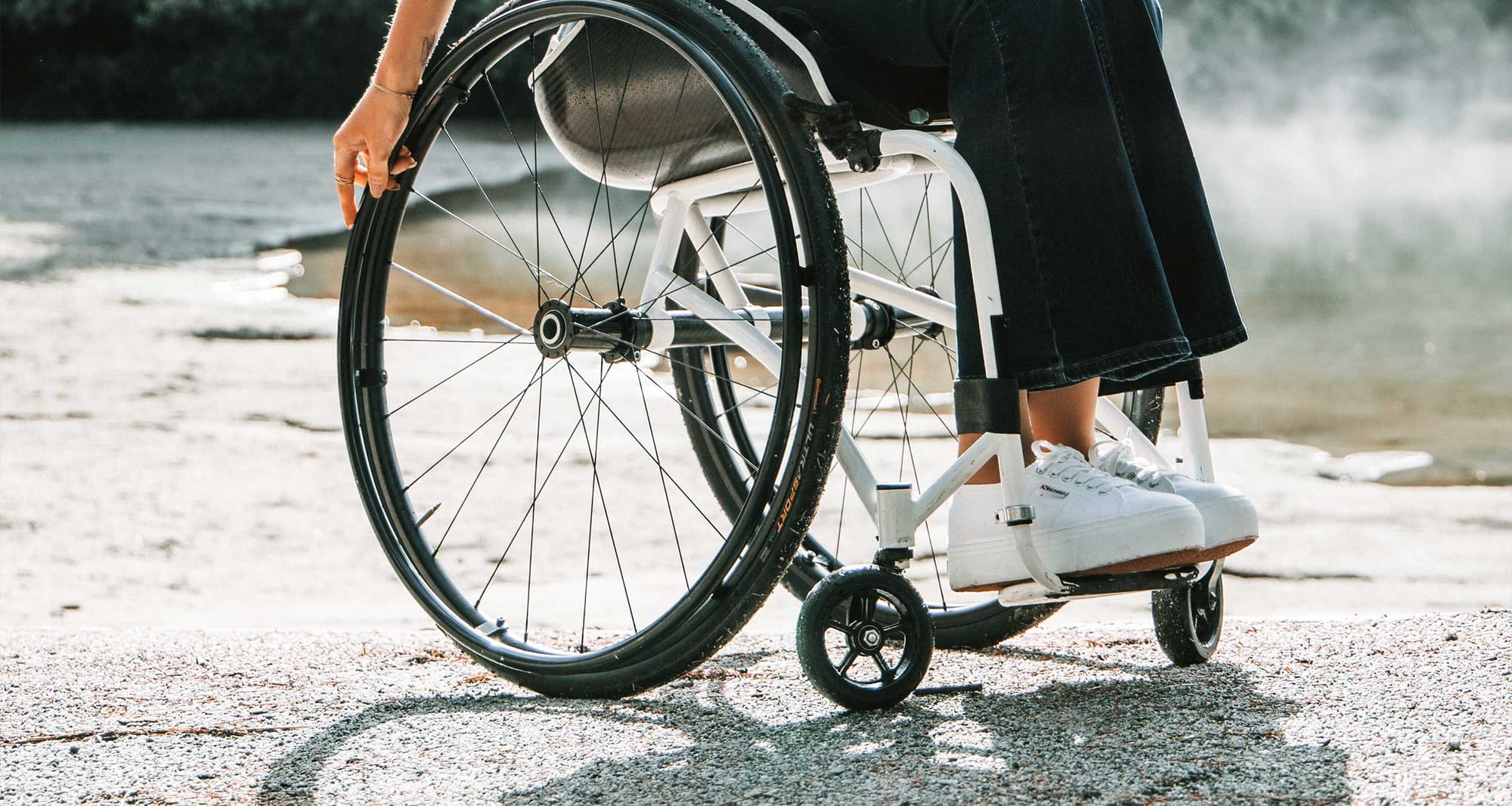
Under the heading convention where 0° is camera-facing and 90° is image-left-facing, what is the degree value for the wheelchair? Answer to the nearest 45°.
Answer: approximately 315°
